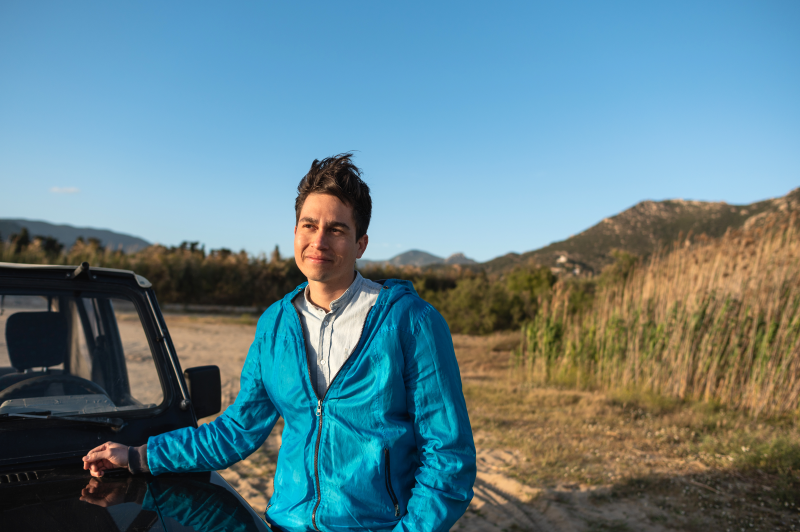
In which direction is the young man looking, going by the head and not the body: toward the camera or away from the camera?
toward the camera

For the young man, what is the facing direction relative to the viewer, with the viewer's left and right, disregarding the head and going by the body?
facing the viewer and to the left of the viewer

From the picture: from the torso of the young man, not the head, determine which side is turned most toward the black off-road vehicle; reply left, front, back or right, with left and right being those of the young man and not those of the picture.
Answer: right
